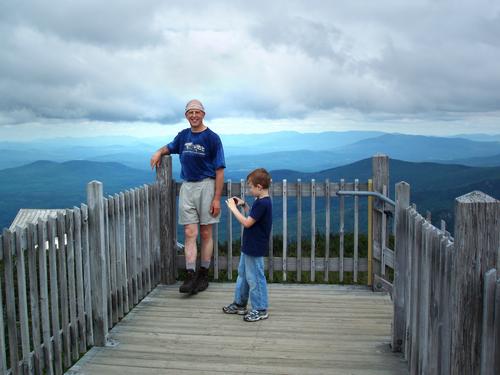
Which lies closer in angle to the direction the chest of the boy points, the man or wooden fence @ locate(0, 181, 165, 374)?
the wooden fence

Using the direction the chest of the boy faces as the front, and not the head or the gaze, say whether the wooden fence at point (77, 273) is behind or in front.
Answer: in front

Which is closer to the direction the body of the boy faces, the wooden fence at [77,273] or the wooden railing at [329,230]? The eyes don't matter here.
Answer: the wooden fence
